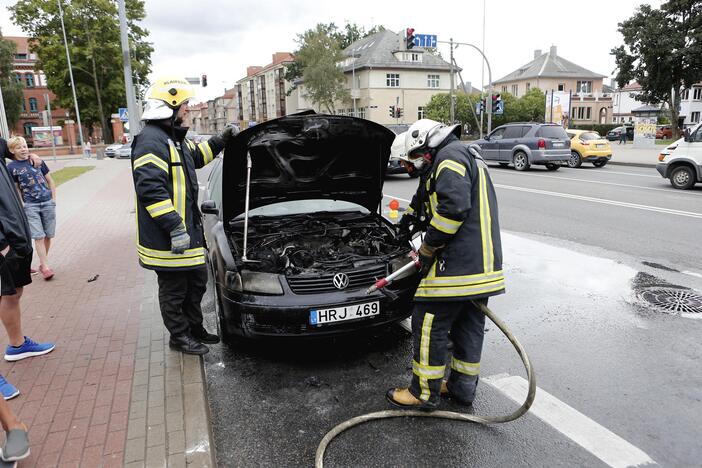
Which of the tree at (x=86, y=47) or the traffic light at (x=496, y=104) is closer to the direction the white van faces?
the tree

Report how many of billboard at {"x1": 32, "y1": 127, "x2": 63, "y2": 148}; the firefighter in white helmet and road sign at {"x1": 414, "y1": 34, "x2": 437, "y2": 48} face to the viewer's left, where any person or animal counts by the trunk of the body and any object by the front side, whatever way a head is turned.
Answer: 1

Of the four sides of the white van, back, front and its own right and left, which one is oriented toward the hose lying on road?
left

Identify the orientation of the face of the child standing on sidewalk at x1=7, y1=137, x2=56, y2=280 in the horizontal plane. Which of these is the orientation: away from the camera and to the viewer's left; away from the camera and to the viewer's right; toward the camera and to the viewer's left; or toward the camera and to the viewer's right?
toward the camera and to the viewer's right

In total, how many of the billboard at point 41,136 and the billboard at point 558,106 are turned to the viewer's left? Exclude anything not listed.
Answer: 0

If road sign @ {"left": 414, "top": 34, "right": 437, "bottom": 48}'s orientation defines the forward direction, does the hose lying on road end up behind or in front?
in front

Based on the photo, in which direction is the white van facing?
to the viewer's left

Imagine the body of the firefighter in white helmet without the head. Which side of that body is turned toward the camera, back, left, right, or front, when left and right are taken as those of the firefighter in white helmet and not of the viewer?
left

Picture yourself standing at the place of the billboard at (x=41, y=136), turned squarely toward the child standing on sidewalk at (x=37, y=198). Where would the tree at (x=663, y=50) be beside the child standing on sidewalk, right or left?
left

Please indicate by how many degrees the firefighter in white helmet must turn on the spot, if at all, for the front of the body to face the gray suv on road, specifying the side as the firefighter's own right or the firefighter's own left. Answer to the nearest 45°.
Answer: approximately 90° to the firefighter's own right

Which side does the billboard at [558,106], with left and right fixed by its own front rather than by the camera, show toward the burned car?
front

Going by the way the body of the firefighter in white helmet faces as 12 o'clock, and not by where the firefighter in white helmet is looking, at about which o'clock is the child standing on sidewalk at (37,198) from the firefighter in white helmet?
The child standing on sidewalk is roughly at 1 o'clock from the firefighter in white helmet.
